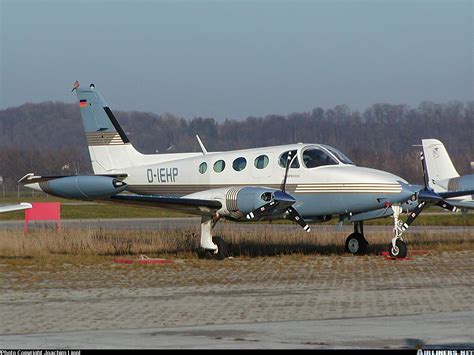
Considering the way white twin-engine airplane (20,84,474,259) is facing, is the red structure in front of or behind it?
behind

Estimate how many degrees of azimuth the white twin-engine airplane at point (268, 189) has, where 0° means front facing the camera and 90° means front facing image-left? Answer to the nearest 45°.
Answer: approximately 315°
